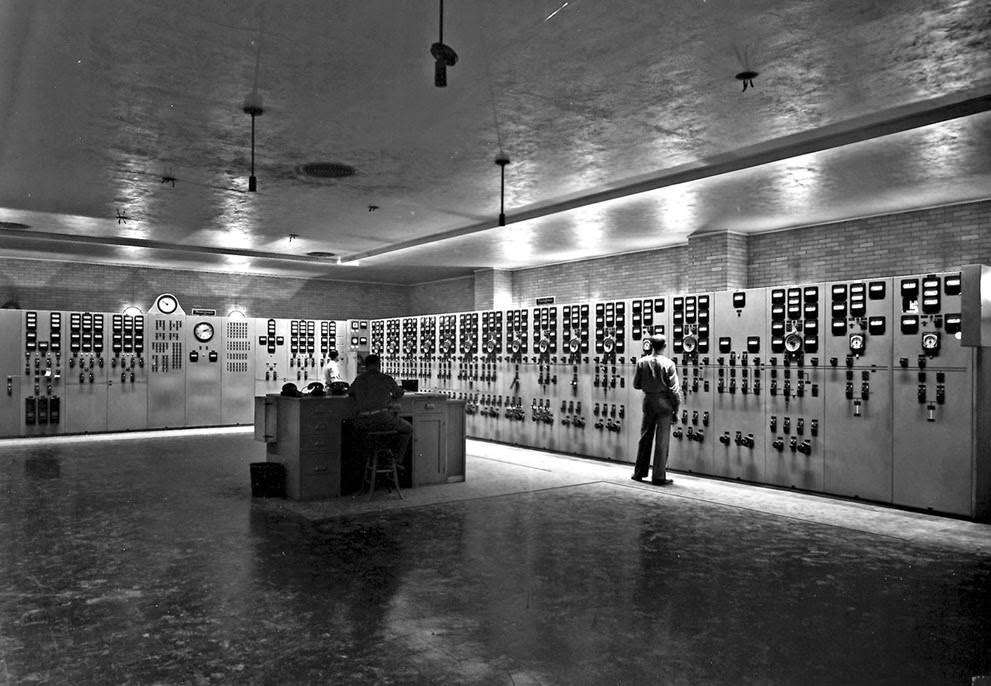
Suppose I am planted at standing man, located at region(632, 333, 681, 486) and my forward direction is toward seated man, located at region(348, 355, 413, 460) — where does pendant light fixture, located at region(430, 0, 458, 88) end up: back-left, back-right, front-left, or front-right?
front-left

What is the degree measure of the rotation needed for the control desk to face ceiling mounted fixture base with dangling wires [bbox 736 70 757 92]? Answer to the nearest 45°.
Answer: approximately 45° to its left

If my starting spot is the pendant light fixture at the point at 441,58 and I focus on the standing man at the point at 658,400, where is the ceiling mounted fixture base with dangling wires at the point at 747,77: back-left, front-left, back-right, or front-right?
front-right

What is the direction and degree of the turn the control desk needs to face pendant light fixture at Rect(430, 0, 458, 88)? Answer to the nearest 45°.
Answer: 0° — it already faces it

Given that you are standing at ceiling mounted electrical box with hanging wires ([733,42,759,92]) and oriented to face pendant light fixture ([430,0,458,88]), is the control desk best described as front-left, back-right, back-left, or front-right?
front-right

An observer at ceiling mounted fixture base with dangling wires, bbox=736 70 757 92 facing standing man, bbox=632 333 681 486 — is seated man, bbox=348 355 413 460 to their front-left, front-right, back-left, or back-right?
front-left

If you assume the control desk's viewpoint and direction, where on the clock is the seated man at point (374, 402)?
The seated man is roughly at 11 o'clock from the control desk.

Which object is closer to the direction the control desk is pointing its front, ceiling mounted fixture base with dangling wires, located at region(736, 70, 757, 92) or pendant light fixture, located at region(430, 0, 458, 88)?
the pendant light fixture

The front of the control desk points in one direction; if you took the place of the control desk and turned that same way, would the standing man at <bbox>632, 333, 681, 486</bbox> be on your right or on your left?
on your left

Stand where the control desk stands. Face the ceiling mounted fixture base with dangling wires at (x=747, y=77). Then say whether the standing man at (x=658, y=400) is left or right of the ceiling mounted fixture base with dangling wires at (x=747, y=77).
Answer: left

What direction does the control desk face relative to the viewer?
toward the camera

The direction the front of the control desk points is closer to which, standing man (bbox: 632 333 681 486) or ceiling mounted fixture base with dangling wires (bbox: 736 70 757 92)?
the ceiling mounted fixture base with dangling wires
